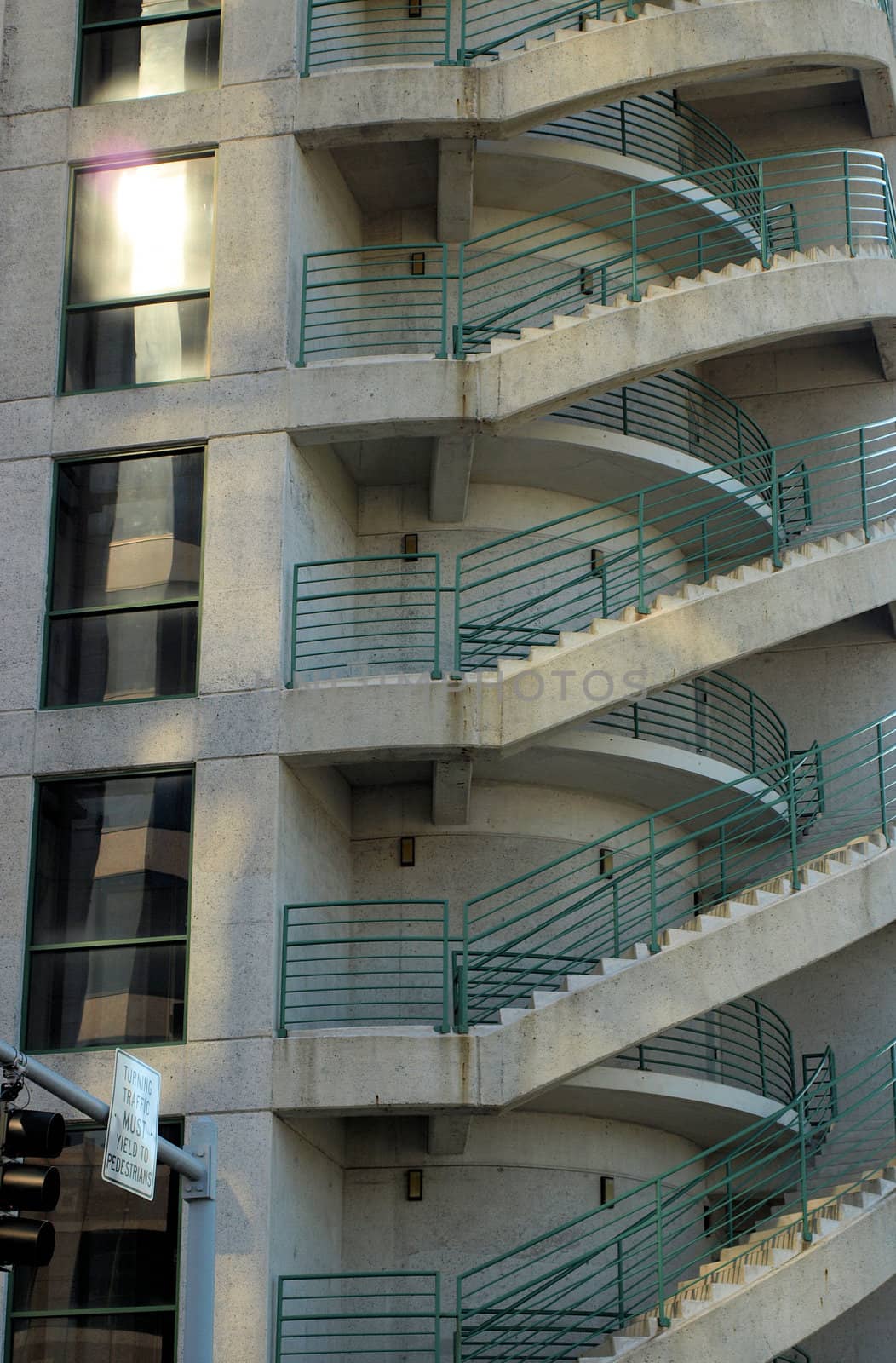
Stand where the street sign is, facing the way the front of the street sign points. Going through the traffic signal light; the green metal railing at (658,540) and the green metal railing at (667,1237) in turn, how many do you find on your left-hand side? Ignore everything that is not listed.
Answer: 2

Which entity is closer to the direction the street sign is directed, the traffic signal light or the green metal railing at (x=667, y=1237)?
the traffic signal light

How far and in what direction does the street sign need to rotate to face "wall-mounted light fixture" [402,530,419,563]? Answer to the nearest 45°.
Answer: approximately 135° to its left

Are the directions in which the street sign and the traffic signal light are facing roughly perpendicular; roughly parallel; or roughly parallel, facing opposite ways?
roughly parallel

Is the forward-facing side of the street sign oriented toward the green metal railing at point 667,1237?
no

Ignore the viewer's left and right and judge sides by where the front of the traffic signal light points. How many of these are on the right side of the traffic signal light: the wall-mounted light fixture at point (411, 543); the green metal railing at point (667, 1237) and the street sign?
0

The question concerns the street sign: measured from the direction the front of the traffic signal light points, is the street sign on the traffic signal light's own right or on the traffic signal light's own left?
on the traffic signal light's own left

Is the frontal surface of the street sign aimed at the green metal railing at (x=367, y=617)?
no

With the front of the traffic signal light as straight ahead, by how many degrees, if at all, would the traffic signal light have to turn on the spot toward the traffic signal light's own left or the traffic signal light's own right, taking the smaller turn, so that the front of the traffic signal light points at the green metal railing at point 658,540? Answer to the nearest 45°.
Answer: approximately 90° to the traffic signal light's own left

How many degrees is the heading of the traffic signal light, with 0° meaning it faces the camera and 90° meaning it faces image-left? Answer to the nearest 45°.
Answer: approximately 315°

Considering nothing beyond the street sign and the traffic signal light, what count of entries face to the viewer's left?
0

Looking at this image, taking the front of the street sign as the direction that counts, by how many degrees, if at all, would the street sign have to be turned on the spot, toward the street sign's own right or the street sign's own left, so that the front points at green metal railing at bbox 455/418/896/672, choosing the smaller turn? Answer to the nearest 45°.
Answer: approximately 90° to the street sign's own left

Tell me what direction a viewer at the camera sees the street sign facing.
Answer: facing the viewer and to the right of the viewer

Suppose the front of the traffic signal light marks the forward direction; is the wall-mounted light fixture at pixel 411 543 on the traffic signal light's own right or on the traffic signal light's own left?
on the traffic signal light's own left
